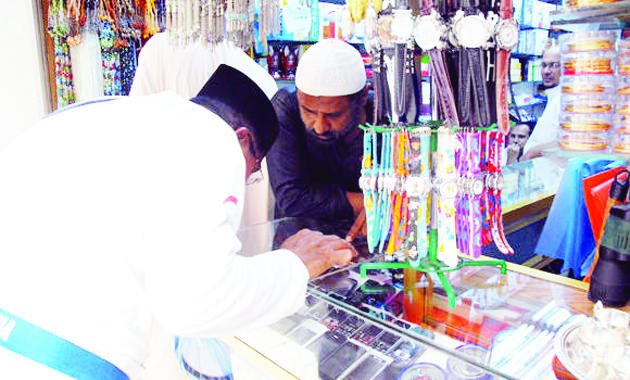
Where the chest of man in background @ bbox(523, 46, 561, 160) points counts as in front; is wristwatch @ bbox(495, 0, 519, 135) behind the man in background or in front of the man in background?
in front

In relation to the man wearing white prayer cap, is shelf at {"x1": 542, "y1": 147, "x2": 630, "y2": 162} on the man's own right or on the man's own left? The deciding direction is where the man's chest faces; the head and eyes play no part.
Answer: on the man's own left

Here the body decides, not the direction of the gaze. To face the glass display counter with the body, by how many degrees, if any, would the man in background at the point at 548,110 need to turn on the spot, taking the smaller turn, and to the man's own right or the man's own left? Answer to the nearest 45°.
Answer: approximately 45° to the man's own left

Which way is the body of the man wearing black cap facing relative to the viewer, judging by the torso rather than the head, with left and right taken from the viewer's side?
facing away from the viewer and to the right of the viewer

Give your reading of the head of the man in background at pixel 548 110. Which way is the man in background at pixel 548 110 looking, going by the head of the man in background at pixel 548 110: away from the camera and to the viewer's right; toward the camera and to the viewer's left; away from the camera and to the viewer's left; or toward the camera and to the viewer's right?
toward the camera and to the viewer's left

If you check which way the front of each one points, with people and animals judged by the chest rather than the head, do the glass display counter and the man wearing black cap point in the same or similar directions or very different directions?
very different directions

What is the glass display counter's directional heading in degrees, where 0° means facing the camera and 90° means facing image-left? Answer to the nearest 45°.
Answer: approximately 45°

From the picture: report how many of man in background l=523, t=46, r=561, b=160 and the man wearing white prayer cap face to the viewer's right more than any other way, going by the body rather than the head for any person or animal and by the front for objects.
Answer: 0

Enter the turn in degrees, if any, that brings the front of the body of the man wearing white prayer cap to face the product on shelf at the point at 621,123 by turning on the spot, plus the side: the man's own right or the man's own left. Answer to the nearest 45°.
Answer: approximately 90° to the man's own left

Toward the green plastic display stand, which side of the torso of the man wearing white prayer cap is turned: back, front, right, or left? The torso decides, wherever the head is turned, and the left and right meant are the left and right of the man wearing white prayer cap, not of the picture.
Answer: left

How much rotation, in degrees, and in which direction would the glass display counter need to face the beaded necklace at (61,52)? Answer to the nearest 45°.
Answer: approximately 90° to its right

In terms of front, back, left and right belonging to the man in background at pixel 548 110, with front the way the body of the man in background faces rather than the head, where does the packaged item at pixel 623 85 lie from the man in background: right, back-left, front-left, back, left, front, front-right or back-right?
front-left

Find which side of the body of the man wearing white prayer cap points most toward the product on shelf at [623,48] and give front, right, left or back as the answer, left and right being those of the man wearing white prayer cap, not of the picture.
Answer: left
